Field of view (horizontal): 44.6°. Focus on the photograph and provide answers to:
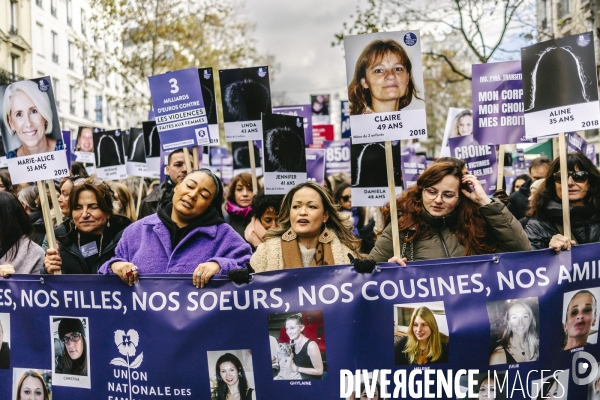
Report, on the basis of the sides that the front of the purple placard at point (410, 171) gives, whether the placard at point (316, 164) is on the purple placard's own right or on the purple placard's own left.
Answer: on the purple placard's own right

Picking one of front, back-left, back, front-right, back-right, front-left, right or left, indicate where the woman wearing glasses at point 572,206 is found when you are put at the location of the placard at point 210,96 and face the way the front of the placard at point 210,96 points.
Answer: front-left

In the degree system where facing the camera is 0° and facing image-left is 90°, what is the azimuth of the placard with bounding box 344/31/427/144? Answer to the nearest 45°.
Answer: approximately 0°

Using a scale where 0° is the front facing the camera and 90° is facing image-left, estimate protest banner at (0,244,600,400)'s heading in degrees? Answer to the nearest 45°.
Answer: approximately 0°

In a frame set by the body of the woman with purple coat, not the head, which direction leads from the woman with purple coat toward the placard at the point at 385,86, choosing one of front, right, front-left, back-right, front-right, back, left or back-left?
left

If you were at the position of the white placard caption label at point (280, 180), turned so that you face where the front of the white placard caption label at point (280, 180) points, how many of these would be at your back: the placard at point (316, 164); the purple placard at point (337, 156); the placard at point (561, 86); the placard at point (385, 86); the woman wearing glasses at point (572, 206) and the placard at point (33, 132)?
2

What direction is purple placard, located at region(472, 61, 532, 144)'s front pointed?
toward the camera

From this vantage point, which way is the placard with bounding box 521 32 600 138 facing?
toward the camera
